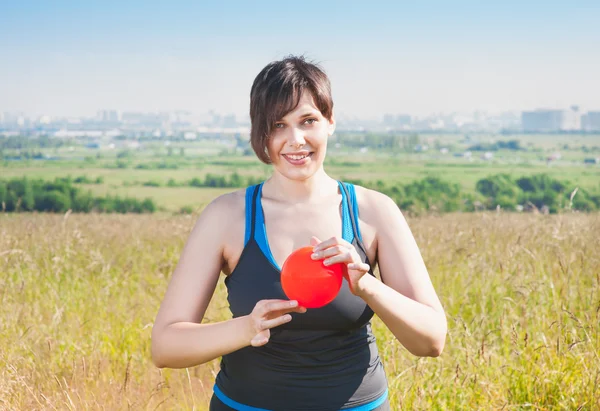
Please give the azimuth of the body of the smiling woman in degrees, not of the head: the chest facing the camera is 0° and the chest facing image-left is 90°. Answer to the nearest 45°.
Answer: approximately 0°
